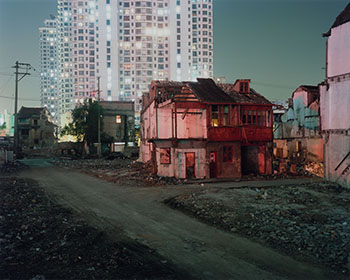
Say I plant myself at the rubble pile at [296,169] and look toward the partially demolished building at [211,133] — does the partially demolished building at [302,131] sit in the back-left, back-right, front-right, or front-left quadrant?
back-right

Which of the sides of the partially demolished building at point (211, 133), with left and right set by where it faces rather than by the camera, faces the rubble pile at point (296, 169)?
left

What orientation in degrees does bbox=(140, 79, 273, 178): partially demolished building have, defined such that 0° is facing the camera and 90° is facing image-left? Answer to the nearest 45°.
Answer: approximately 0°

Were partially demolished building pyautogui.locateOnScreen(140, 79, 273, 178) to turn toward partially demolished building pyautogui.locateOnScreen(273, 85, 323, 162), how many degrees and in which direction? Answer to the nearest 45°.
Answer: approximately 135° to its left
